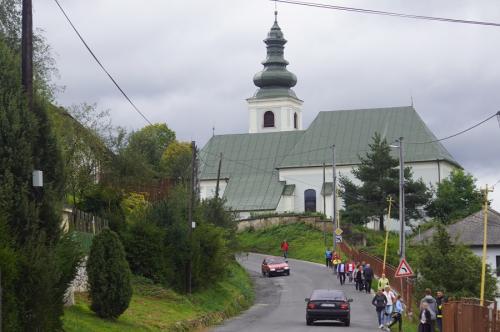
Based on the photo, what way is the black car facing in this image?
away from the camera

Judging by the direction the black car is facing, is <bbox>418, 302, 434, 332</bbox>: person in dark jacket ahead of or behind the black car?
behind

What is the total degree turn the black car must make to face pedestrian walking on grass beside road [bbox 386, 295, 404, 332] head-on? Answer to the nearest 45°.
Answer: approximately 135° to its right
